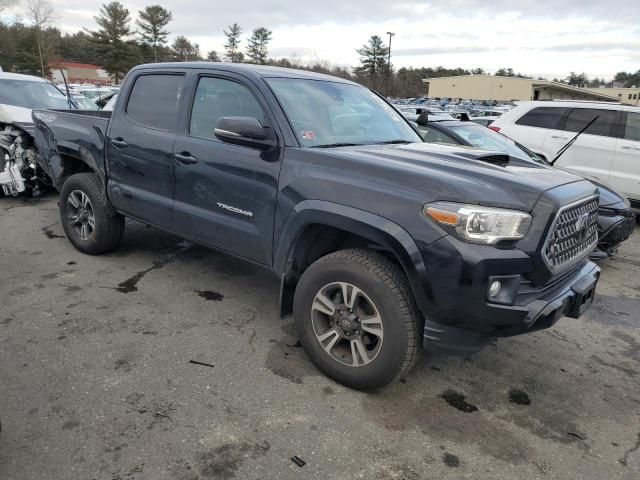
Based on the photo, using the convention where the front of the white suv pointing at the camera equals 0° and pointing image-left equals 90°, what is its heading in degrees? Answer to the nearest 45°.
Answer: approximately 315°

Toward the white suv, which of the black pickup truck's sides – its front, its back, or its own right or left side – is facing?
left

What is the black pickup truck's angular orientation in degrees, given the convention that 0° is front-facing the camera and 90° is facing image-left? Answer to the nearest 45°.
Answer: approximately 315°

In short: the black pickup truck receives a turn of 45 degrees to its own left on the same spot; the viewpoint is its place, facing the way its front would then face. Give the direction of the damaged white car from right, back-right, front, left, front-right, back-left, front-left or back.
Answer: back-left

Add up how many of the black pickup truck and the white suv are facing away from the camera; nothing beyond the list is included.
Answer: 0
